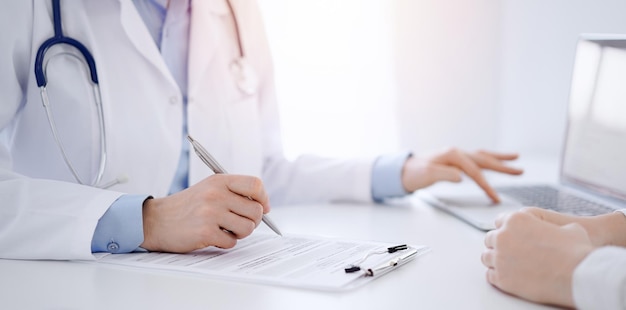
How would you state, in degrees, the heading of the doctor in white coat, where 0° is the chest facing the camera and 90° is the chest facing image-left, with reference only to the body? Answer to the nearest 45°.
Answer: approximately 315°

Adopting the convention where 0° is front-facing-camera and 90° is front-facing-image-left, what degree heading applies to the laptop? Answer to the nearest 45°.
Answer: approximately 45°
